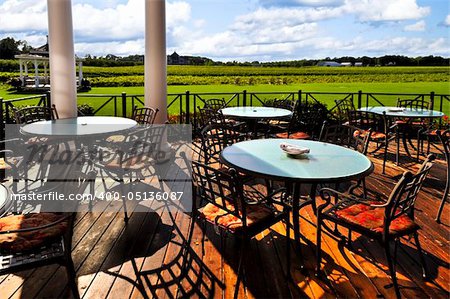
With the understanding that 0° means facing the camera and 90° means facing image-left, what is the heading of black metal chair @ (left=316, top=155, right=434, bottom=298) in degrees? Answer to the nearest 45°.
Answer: approximately 135°

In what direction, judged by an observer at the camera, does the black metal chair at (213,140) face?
facing the viewer and to the right of the viewer

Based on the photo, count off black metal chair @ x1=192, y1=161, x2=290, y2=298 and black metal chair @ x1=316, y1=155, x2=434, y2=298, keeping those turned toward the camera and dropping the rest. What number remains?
0

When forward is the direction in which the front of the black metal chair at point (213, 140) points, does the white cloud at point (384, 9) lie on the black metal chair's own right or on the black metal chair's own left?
on the black metal chair's own left

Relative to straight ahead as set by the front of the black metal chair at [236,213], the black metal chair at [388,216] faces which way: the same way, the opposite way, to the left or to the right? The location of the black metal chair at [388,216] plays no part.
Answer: to the left

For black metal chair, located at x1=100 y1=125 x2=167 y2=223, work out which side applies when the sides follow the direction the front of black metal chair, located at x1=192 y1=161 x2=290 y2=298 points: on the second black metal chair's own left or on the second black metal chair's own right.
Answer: on the second black metal chair's own left

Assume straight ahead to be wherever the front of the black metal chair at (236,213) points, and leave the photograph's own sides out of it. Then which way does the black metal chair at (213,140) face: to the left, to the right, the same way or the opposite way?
to the right

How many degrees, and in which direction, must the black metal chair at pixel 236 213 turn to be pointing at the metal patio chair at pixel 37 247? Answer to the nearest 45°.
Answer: approximately 180°

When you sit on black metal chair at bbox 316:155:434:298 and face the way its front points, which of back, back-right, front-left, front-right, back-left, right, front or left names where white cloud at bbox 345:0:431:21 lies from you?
front-right

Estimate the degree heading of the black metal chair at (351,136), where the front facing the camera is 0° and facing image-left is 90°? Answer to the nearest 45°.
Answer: approximately 45°

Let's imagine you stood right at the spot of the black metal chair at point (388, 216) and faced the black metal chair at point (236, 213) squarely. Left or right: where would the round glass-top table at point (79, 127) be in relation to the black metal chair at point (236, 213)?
right

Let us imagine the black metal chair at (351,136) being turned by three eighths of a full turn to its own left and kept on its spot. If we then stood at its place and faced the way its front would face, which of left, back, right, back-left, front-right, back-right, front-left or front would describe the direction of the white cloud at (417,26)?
left

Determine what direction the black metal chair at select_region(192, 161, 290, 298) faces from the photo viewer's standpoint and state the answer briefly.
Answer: facing away from the viewer and to the right of the viewer

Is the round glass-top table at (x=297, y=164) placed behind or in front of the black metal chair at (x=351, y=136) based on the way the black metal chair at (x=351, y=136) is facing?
in front

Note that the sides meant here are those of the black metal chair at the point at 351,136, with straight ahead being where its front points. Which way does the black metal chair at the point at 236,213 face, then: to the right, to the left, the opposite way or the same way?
the opposite way
